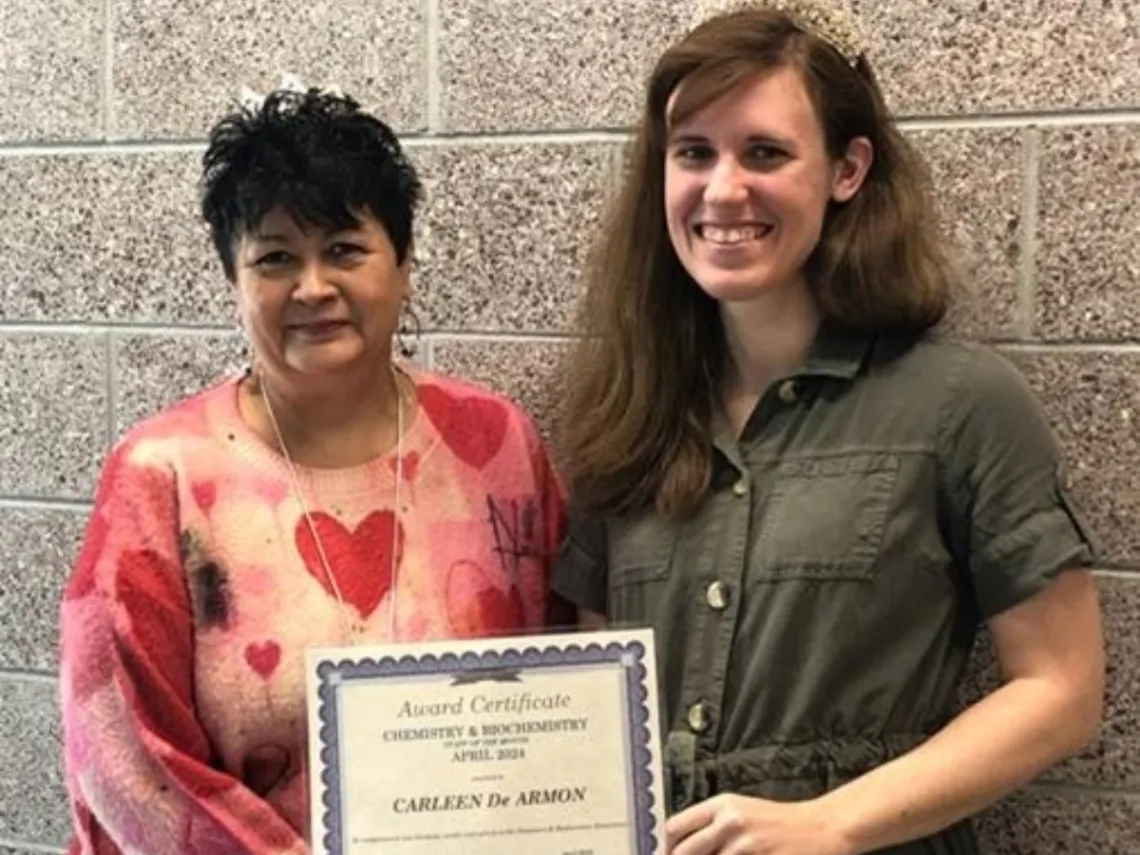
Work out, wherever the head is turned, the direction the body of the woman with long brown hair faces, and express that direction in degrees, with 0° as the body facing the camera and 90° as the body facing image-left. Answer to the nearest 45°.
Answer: approximately 45°
